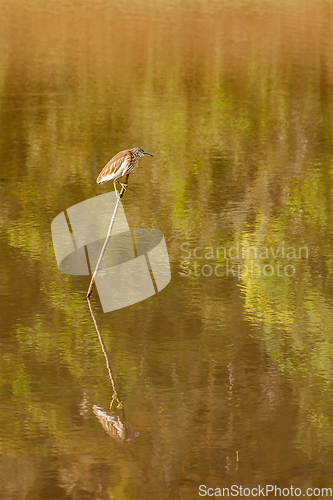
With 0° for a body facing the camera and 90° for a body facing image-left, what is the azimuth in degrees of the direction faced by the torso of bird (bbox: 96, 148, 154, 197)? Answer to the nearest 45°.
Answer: approximately 270°
